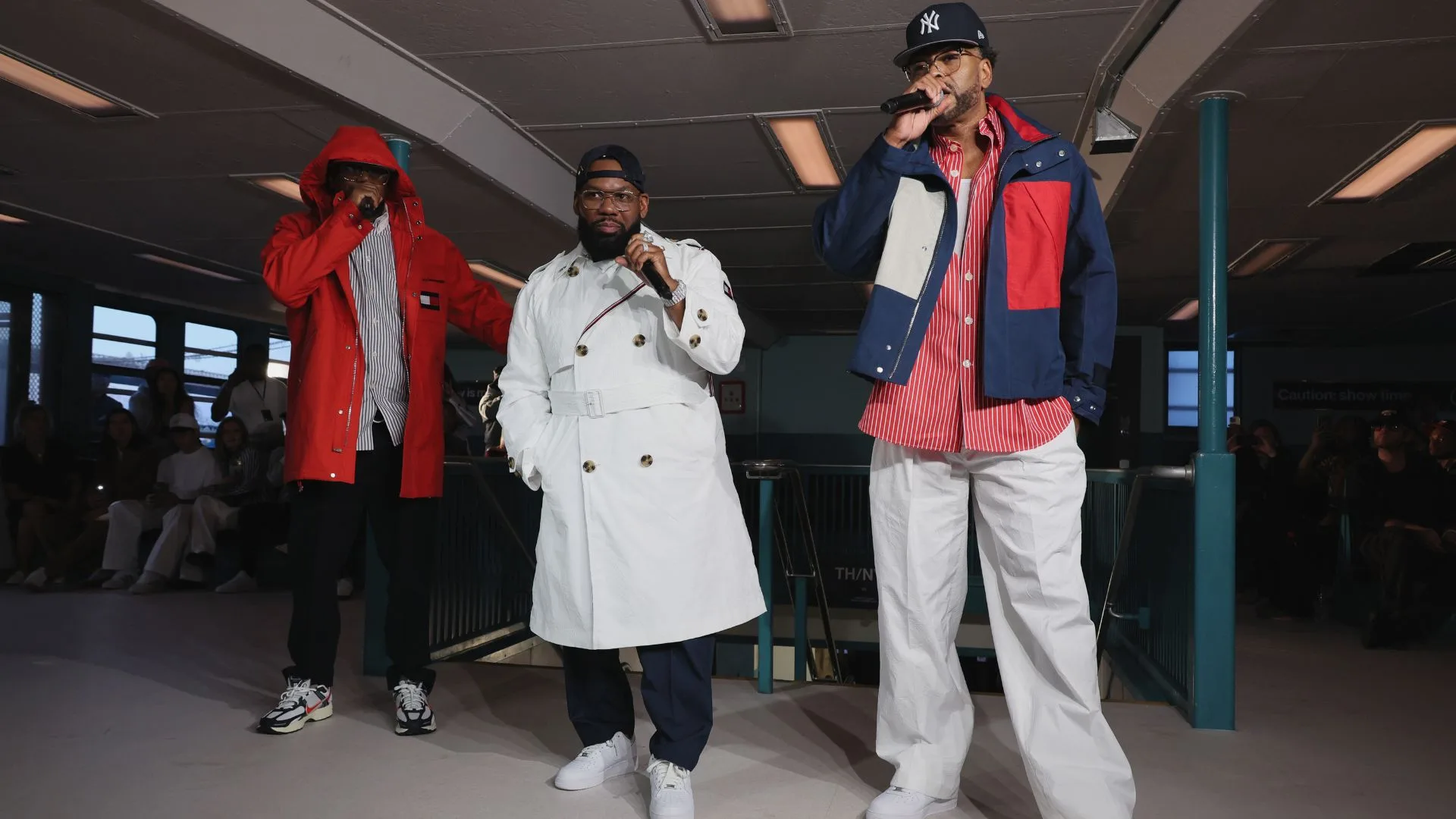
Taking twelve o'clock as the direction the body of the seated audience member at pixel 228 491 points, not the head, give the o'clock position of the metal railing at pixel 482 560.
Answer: The metal railing is roughly at 10 o'clock from the seated audience member.

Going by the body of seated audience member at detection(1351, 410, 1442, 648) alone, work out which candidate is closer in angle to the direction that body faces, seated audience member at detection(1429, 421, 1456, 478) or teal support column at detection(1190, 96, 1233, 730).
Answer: the teal support column

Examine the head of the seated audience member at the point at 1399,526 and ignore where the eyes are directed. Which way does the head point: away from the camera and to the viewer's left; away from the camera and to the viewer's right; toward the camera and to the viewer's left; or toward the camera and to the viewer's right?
toward the camera and to the viewer's left

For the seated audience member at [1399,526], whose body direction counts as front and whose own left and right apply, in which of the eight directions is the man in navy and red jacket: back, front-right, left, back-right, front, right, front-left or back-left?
front-left

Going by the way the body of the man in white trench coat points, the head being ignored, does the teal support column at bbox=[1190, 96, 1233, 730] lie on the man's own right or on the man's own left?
on the man's own left

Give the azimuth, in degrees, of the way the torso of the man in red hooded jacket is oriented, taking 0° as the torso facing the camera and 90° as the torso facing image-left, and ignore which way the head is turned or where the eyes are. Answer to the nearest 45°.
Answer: approximately 0°

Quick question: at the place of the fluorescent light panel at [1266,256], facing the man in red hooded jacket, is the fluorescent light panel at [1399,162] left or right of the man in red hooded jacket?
left

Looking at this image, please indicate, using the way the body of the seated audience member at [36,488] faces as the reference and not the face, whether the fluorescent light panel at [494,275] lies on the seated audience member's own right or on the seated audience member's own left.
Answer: on the seated audience member's own left

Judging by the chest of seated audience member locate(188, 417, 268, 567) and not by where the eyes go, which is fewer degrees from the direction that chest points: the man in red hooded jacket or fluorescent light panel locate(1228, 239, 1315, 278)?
the man in red hooded jacket

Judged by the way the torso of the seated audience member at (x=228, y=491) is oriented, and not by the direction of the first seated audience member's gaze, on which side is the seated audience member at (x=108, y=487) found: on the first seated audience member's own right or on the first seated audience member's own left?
on the first seated audience member's own right
